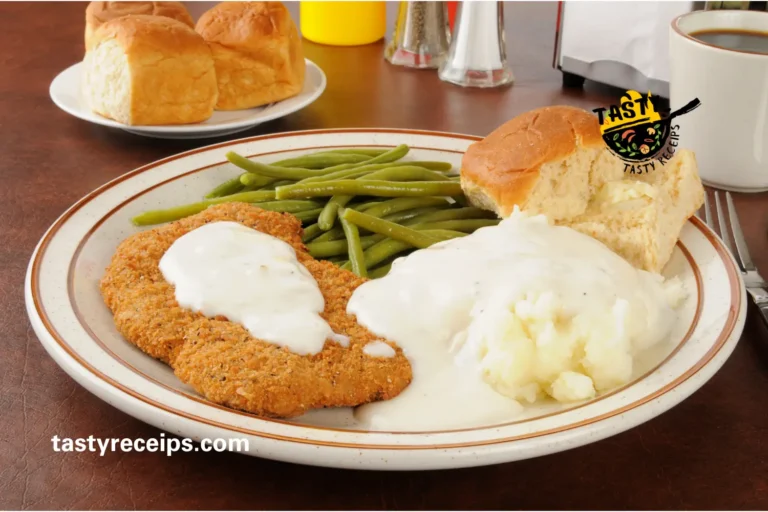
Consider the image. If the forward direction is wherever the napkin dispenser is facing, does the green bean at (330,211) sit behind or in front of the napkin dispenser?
in front

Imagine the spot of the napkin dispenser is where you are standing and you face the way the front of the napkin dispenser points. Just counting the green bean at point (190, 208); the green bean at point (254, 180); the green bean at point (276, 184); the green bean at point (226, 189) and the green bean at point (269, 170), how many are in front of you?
5

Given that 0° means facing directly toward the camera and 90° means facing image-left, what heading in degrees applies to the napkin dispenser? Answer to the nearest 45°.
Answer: approximately 45°

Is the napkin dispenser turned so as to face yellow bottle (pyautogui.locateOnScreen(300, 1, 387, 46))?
no

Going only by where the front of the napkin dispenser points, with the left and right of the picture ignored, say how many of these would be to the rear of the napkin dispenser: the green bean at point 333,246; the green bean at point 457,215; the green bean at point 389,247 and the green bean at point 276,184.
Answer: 0

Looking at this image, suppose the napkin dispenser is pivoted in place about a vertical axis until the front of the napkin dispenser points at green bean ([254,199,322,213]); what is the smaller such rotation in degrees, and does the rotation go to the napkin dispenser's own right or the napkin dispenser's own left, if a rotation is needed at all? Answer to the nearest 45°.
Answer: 0° — it already faces it

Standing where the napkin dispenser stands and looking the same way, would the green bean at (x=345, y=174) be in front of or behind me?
in front

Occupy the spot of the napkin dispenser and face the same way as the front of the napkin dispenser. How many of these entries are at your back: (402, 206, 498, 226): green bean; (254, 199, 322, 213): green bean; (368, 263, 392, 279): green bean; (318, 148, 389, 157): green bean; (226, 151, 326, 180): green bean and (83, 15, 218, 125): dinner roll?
0

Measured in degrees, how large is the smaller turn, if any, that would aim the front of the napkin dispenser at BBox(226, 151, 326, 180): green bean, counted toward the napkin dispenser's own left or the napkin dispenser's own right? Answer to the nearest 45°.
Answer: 0° — it already faces it

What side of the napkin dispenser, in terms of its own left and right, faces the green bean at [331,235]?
front

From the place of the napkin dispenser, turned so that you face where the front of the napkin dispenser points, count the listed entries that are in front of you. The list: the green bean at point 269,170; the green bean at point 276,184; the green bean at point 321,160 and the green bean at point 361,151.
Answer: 4

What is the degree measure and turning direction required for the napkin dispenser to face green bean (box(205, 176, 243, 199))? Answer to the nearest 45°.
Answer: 0° — it already faces it

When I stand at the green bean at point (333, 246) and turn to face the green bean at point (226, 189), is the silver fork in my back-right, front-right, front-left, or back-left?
back-right

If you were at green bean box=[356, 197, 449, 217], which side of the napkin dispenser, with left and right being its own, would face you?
front

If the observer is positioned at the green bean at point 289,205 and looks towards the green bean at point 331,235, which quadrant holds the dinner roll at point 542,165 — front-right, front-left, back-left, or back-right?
front-left

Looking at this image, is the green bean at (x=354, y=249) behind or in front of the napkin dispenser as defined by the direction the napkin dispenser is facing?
in front

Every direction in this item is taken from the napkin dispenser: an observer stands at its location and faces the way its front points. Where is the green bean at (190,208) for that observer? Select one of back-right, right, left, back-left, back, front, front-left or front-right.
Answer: front
